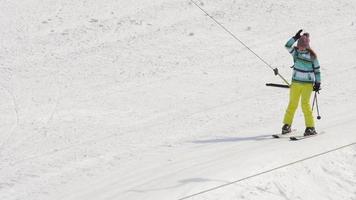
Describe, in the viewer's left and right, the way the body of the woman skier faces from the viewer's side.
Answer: facing the viewer and to the left of the viewer
